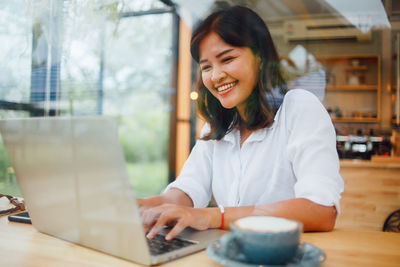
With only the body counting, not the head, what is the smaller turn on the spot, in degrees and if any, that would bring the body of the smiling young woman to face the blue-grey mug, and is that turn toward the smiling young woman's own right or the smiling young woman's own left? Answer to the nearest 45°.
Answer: approximately 45° to the smiling young woman's own left

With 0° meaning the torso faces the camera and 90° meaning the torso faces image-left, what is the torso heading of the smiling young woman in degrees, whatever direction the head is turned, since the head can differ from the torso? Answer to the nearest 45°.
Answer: approximately 45°

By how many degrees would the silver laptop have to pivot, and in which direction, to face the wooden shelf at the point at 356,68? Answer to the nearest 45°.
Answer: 0° — it already faces it

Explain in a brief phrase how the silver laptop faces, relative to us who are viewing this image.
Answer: facing away from the viewer and to the right of the viewer

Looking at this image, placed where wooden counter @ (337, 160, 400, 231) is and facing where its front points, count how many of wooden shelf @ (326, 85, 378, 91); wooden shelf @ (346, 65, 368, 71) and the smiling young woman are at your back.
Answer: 2

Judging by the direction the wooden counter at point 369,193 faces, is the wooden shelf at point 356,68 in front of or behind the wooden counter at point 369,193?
behind

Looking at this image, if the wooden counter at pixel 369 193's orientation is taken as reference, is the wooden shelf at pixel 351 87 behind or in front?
behind

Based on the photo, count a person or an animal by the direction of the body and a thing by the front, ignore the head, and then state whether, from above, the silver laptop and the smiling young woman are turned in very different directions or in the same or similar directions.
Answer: very different directions
